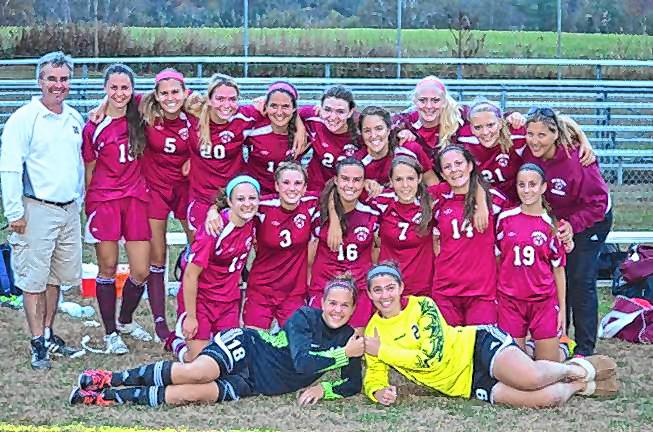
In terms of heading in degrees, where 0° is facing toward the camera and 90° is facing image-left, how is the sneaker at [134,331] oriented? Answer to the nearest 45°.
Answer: approximately 315°

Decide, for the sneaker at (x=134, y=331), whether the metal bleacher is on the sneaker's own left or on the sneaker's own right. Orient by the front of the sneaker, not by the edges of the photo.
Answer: on the sneaker's own left

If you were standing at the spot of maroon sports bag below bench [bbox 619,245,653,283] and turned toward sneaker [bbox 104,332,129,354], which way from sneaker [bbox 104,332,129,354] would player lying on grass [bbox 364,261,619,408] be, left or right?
left

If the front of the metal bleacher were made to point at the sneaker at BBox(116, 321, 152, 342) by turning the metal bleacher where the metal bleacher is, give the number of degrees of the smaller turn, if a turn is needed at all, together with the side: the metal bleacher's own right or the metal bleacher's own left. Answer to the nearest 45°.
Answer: approximately 45° to the metal bleacher's own right

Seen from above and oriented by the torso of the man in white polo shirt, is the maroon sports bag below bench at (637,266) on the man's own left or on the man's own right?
on the man's own left

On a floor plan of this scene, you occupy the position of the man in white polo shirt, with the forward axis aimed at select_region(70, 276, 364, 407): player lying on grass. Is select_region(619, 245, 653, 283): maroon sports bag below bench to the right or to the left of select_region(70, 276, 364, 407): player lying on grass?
left
